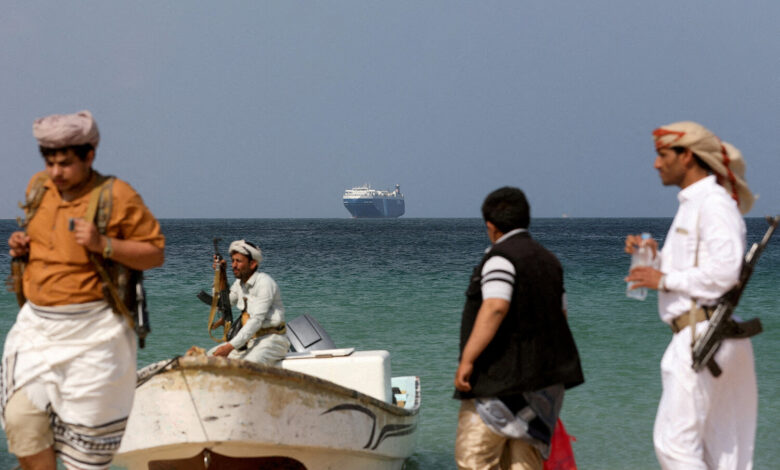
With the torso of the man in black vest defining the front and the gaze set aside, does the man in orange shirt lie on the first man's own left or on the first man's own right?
on the first man's own left

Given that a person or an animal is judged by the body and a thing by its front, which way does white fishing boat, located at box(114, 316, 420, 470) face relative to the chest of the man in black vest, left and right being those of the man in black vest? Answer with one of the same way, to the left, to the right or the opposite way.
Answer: to the left

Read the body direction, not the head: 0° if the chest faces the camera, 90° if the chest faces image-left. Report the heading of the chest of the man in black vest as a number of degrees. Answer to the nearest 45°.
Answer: approximately 135°

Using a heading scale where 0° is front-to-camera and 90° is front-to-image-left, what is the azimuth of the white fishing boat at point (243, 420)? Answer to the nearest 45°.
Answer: approximately 45°

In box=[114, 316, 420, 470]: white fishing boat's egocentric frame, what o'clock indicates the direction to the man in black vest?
The man in black vest is roughly at 9 o'clock from the white fishing boat.

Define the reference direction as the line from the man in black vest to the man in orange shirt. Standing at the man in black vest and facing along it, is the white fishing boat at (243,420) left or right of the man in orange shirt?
right

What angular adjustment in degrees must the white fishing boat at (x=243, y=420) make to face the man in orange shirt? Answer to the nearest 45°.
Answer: approximately 45° to its left

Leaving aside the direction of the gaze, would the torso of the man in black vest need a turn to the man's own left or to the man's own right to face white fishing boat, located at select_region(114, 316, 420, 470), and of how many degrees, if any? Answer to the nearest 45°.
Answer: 0° — they already face it
